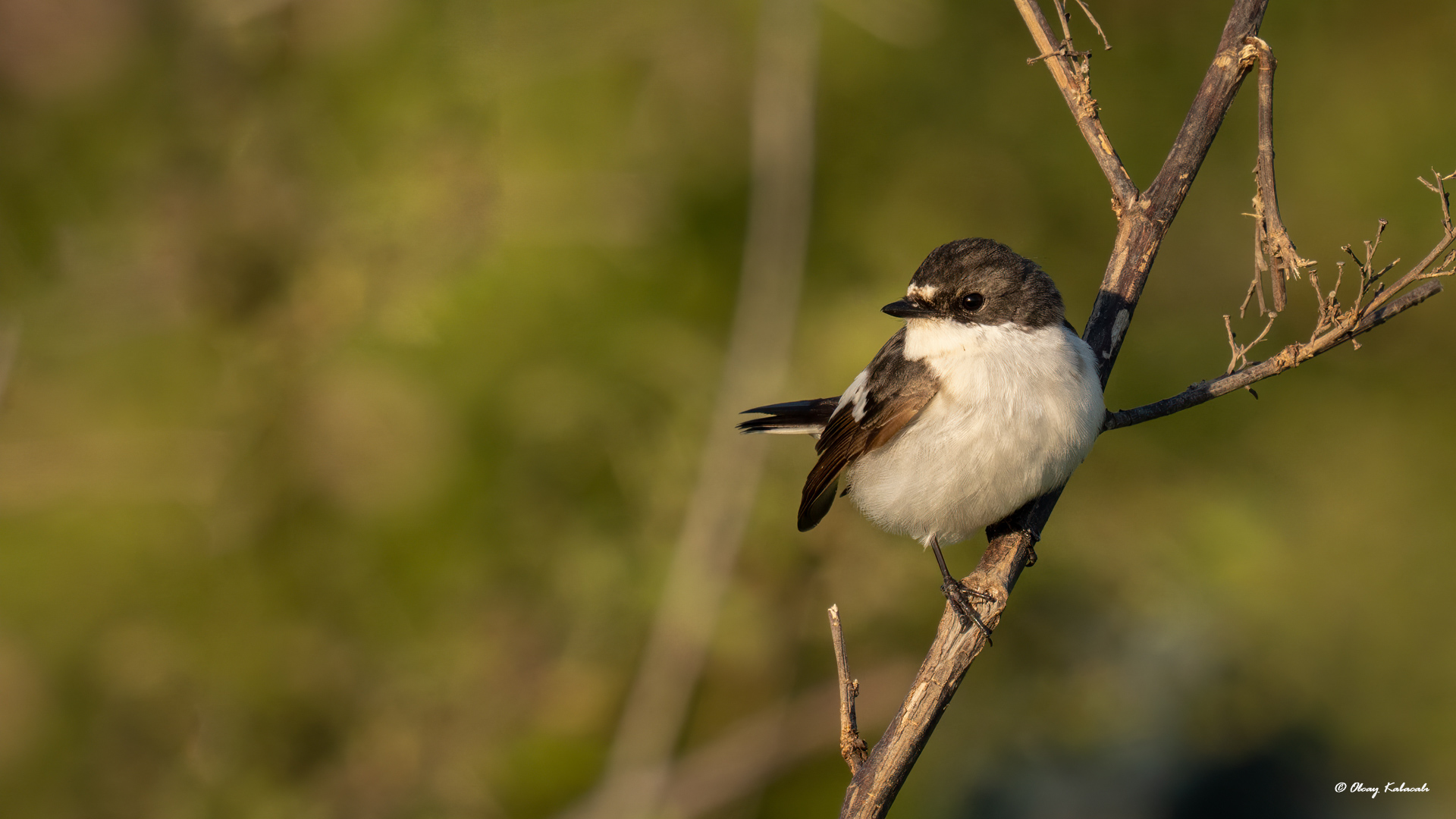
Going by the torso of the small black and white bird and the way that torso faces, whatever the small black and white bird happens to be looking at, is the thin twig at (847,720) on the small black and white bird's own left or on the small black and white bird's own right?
on the small black and white bird's own right

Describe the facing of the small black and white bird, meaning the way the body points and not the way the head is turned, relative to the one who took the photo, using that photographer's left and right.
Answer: facing the viewer and to the right of the viewer

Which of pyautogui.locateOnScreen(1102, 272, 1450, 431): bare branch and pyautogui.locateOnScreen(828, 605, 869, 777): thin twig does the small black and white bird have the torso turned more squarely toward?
the bare branch

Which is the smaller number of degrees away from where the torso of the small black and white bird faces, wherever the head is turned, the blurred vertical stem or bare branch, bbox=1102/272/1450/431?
the bare branch

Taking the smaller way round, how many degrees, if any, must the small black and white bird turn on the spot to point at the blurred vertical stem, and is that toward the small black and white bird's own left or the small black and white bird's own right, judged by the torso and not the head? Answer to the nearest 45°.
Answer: approximately 180°

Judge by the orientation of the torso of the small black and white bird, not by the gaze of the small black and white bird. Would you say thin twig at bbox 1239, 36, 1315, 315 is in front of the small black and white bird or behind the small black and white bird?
in front
